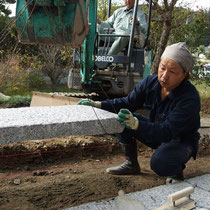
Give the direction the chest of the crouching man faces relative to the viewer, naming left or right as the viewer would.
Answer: facing the viewer and to the left of the viewer

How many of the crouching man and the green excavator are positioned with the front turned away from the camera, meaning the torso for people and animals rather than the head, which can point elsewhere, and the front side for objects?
0

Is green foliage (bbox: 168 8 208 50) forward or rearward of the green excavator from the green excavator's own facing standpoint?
rearward

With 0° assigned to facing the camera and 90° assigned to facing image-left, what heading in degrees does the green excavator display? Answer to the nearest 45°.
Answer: approximately 45°

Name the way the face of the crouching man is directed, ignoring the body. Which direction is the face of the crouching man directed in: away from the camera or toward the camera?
toward the camera

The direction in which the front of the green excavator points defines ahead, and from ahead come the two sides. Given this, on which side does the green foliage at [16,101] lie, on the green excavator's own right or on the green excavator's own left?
on the green excavator's own right

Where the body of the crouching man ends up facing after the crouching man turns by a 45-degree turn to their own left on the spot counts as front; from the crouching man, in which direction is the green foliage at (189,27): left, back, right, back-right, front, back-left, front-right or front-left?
back
